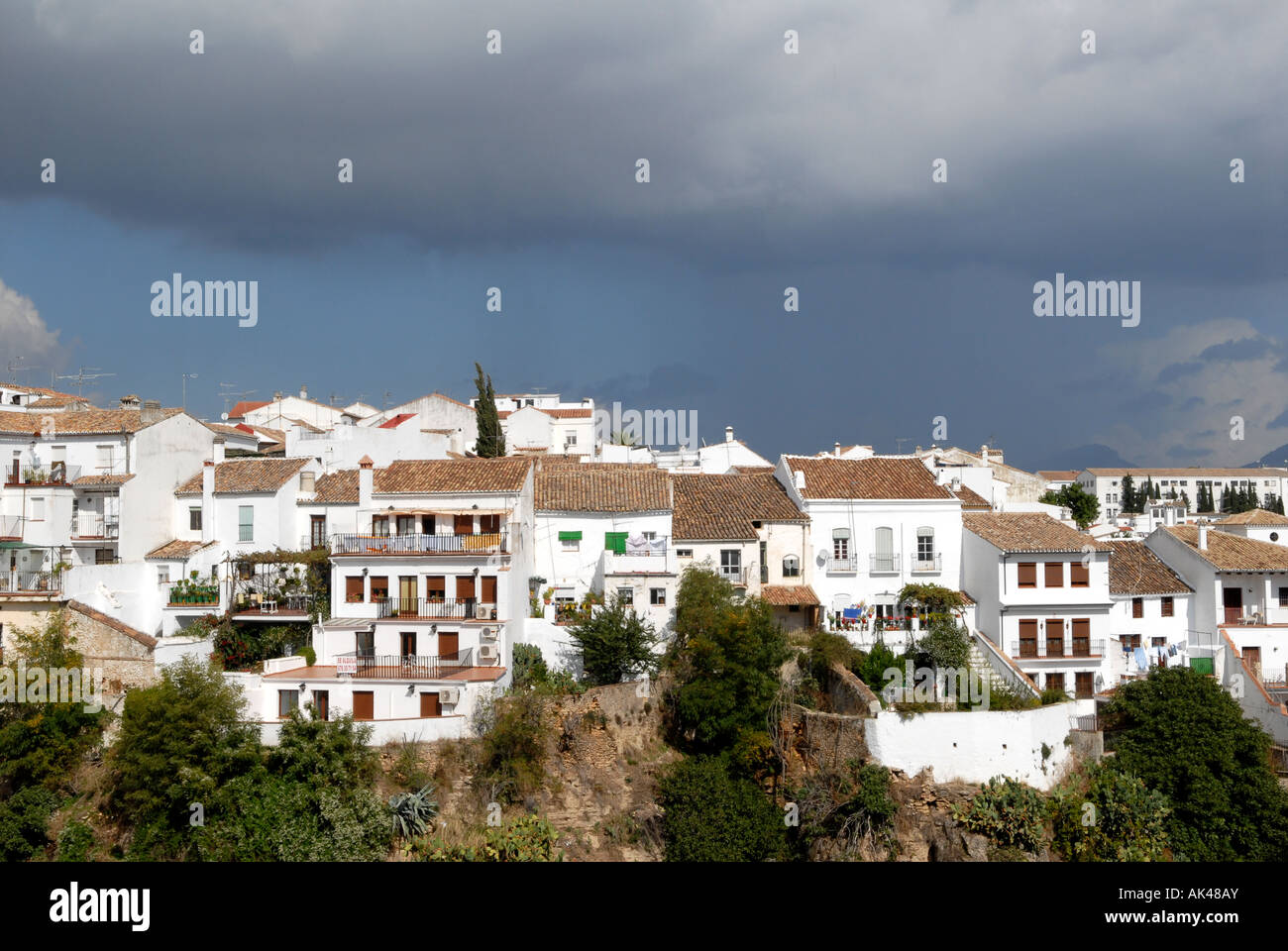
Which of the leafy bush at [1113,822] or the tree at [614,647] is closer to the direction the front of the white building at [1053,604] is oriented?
the leafy bush

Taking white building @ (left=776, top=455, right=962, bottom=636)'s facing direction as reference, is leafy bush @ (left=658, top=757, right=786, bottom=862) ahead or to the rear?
ahead

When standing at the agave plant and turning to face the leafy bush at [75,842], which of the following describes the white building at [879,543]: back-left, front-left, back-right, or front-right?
back-right

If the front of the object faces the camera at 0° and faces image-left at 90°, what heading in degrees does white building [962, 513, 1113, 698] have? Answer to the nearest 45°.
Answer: approximately 0°

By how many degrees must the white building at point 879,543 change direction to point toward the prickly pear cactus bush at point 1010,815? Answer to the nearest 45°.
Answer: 0° — it already faces it

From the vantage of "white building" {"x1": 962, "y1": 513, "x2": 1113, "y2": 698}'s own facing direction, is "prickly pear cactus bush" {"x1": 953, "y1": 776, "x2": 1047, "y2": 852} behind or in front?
in front

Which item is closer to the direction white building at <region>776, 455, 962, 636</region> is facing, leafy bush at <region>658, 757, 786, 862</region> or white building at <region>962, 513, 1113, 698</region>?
the leafy bush

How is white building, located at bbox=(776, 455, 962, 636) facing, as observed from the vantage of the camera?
facing the viewer

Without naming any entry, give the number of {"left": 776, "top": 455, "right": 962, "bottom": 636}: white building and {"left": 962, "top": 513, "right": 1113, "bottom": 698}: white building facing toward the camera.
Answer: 2

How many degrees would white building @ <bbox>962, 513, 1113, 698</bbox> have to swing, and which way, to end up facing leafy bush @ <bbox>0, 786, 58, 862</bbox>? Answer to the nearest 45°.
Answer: approximately 45° to its right
